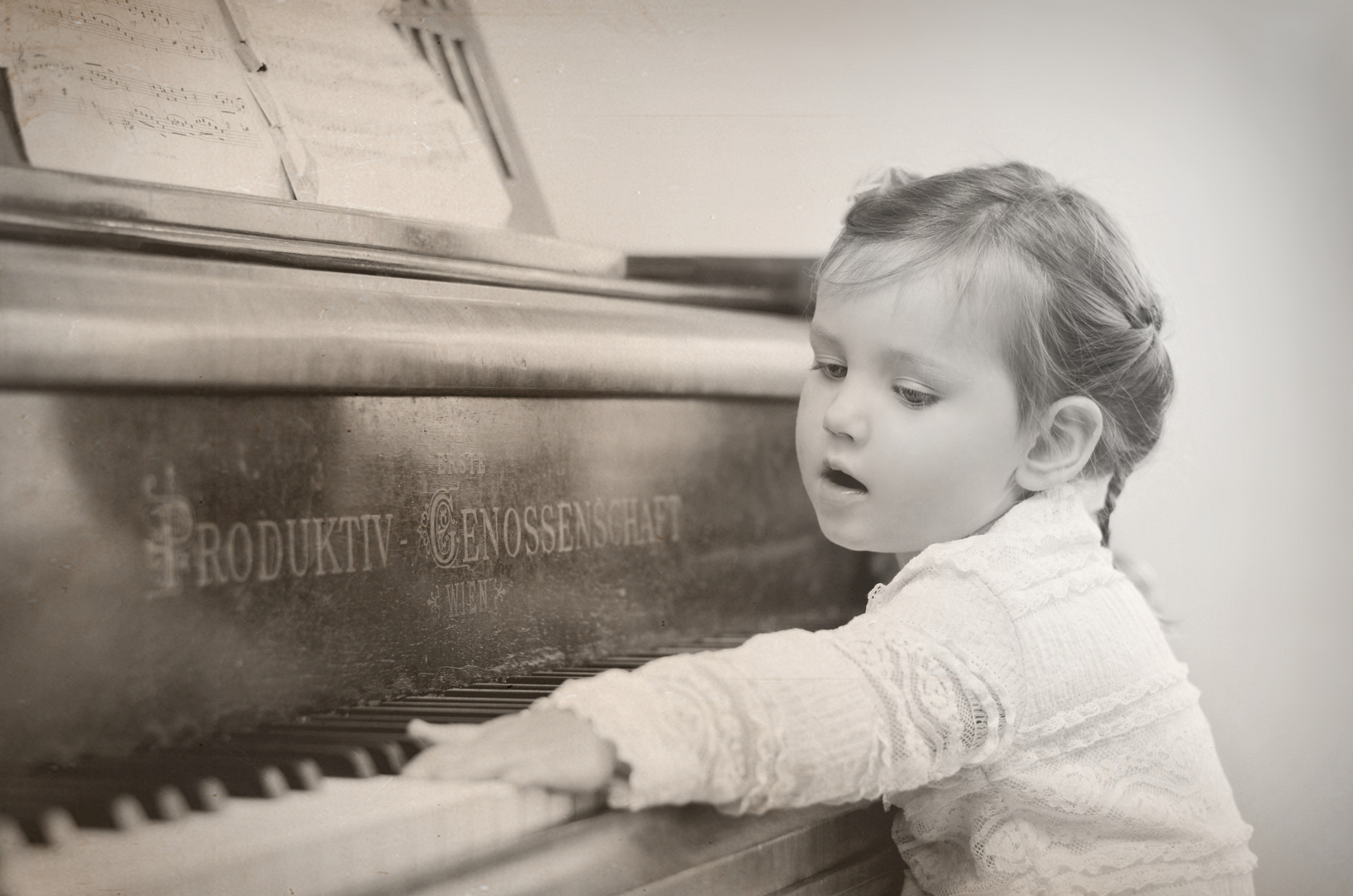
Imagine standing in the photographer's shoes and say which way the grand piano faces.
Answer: facing the viewer and to the right of the viewer

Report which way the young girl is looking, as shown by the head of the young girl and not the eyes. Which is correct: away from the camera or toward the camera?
toward the camera

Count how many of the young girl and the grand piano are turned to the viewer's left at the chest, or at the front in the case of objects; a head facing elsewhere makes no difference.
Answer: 1

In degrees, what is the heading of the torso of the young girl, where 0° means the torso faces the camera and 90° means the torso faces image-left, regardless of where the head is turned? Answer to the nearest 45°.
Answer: approximately 90°
